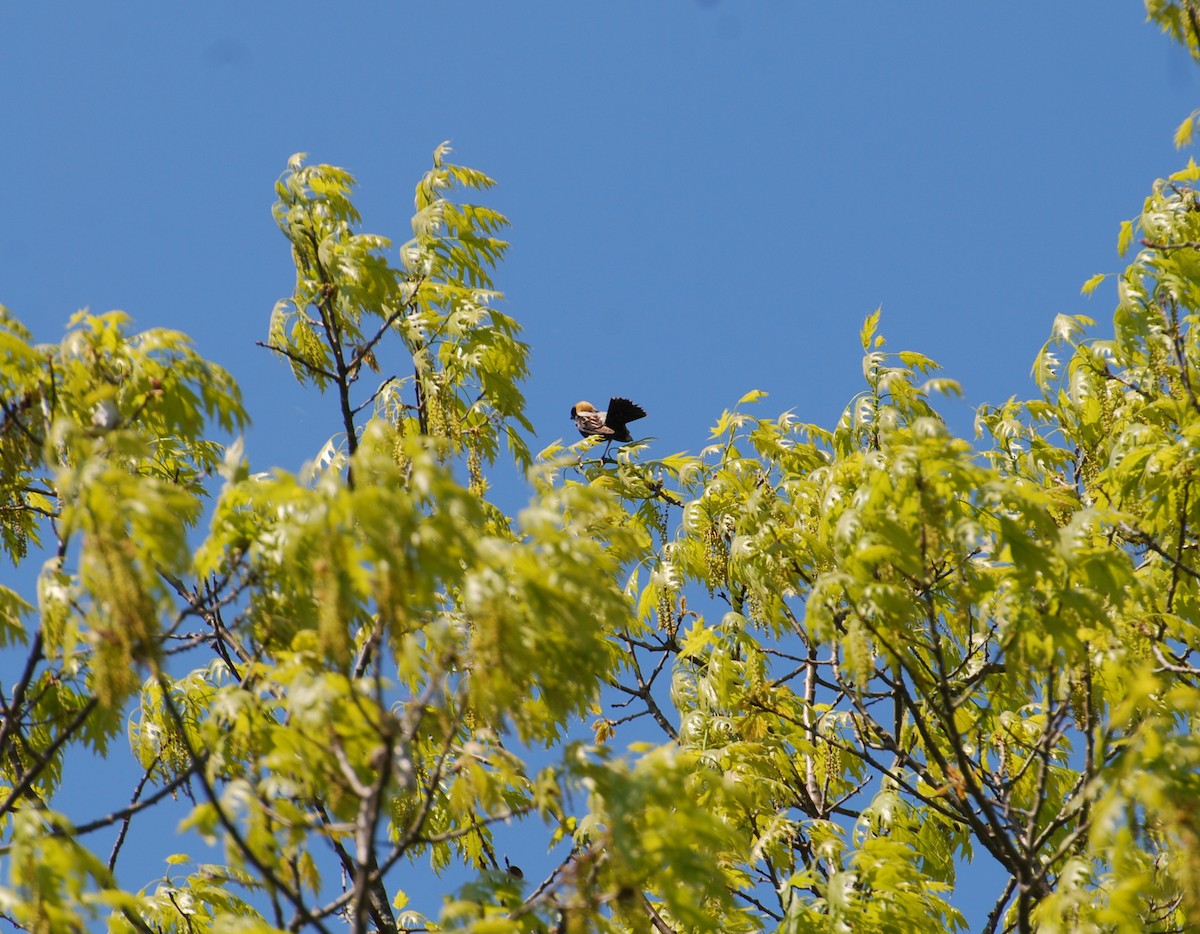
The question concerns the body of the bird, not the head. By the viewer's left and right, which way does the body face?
facing to the left of the viewer
